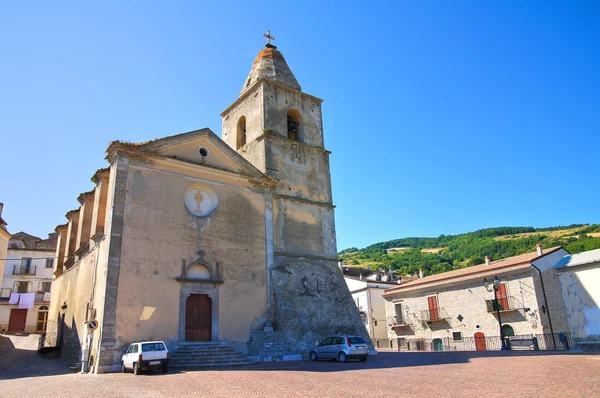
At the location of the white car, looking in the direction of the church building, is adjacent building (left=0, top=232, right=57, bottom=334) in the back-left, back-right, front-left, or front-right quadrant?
front-left

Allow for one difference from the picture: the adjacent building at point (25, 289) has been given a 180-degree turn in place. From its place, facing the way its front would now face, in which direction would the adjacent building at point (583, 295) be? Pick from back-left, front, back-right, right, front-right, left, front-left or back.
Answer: back-right

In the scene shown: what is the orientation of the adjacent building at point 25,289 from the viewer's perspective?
toward the camera

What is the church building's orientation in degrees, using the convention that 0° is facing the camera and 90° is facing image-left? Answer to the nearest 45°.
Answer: approximately 315°

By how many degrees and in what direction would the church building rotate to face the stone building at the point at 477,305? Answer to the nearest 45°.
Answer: approximately 90° to its left

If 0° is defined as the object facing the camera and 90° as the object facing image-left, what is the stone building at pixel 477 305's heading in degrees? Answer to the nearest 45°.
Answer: approximately 45°

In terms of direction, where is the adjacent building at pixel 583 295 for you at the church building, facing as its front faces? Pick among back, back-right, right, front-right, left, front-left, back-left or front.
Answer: front-left

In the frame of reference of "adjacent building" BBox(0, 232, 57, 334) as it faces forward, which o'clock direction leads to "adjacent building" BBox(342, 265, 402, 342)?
"adjacent building" BBox(342, 265, 402, 342) is roughly at 10 o'clock from "adjacent building" BBox(0, 232, 57, 334).

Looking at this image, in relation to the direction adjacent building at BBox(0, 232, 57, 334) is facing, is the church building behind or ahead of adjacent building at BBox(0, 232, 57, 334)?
ahead

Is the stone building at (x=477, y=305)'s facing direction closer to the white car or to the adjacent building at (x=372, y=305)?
the white car

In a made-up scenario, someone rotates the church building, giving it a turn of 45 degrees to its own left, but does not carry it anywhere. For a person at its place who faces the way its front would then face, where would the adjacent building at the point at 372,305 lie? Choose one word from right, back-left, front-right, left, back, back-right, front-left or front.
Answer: front-left

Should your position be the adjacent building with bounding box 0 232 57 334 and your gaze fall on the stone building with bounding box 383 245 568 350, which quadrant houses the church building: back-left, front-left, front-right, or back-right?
front-right

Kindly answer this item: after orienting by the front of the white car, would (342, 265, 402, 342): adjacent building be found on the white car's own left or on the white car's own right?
on the white car's own right
